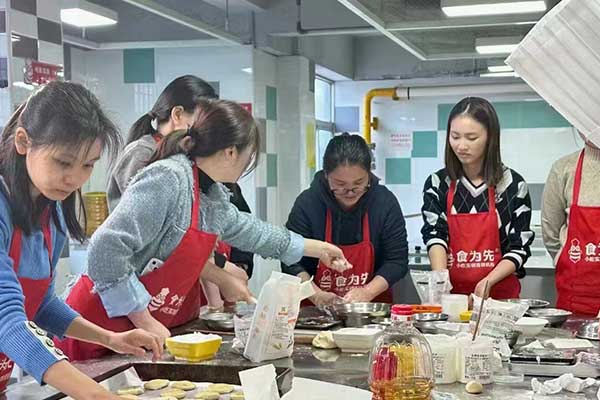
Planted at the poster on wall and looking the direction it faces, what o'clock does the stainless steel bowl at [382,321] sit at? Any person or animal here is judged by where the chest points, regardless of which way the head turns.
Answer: The stainless steel bowl is roughly at 12 o'clock from the poster on wall.

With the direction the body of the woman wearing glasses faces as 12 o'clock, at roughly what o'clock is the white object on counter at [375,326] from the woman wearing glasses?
The white object on counter is roughly at 12 o'clock from the woman wearing glasses.

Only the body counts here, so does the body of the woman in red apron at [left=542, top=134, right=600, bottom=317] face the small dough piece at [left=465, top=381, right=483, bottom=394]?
yes

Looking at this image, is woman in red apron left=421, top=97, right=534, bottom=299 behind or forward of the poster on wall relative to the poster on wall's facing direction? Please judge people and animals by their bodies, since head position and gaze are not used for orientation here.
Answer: forward

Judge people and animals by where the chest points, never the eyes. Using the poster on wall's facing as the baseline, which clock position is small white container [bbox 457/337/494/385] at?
The small white container is roughly at 12 o'clock from the poster on wall.

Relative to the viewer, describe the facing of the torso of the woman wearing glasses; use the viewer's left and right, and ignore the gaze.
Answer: facing the viewer

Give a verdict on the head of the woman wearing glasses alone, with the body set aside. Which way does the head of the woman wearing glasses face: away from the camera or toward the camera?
toward the camera

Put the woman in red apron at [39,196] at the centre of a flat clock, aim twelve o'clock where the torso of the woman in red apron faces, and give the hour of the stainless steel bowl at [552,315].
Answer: The stainless steel bowl is roughly at 10 o'clock from the woman in red apron.

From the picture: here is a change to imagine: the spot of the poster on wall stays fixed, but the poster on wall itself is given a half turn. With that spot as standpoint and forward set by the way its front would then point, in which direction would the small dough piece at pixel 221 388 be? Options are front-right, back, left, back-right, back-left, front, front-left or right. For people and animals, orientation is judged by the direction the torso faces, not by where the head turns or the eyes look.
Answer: back

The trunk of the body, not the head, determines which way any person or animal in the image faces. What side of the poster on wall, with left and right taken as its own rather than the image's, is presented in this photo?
front

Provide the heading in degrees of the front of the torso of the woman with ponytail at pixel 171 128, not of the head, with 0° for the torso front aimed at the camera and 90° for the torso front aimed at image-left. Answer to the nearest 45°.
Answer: approximately 270°

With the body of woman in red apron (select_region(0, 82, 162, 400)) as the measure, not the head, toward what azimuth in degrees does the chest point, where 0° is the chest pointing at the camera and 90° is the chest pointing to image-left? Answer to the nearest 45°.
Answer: approximately 315°

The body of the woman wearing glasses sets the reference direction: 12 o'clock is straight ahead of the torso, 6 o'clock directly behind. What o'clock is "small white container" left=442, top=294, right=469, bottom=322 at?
The small white container is roughly at 11 o'clock from the woman wearing glasses.

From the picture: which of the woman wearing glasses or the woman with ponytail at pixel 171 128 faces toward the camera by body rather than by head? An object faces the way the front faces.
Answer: the woman wearing glasses

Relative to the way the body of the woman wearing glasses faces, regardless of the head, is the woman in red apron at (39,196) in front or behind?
in front

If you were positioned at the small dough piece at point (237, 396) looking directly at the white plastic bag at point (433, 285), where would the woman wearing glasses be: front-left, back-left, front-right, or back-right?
front-left

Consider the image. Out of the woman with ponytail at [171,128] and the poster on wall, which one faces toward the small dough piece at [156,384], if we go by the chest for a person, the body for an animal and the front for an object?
the poster on wall

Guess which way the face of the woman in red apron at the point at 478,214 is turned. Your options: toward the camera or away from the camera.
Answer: toward the camera

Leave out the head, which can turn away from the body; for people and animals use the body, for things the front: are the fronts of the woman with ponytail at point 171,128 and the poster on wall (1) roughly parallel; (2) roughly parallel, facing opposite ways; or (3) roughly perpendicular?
roughly perpendicular

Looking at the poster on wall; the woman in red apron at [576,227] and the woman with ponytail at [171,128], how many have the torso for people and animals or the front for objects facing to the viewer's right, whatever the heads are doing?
1

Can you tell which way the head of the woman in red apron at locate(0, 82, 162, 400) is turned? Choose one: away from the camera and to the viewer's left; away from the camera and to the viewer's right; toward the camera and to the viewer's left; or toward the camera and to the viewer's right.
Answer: toward the camera and to the viewer's right
